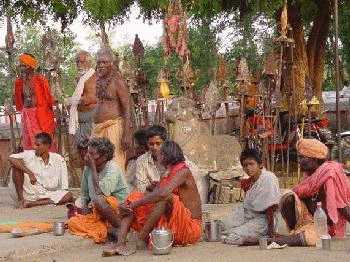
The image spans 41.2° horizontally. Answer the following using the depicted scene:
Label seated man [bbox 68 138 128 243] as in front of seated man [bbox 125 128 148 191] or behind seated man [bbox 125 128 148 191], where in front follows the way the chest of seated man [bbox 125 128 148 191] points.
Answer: in front

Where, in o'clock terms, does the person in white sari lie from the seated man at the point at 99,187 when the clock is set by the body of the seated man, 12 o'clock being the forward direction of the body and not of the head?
The person in white sari is roughly at 8 o'clock from the seated man.

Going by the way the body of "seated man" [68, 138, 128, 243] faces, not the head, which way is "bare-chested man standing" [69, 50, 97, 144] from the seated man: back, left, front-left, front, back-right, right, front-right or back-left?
back-right

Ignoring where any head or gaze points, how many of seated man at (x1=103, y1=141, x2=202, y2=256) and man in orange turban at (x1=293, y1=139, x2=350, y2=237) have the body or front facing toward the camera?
0

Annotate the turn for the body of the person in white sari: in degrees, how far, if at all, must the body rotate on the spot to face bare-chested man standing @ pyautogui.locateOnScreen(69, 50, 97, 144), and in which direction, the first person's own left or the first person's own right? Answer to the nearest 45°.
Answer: approximately 90° to the first person's own right

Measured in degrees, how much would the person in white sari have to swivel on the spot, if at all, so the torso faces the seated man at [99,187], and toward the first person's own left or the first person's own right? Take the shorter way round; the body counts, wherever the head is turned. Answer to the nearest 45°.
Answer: approximately 45° to the first person's own right

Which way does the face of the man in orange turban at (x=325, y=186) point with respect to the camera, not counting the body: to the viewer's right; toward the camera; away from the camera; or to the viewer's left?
to the viewer's left

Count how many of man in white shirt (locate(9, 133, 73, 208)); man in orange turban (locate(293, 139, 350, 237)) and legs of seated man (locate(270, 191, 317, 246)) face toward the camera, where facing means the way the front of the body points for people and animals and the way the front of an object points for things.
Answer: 1

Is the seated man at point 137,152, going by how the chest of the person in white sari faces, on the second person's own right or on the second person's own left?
on the second person's own right

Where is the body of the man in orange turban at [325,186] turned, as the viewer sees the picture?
to the viewer's left
